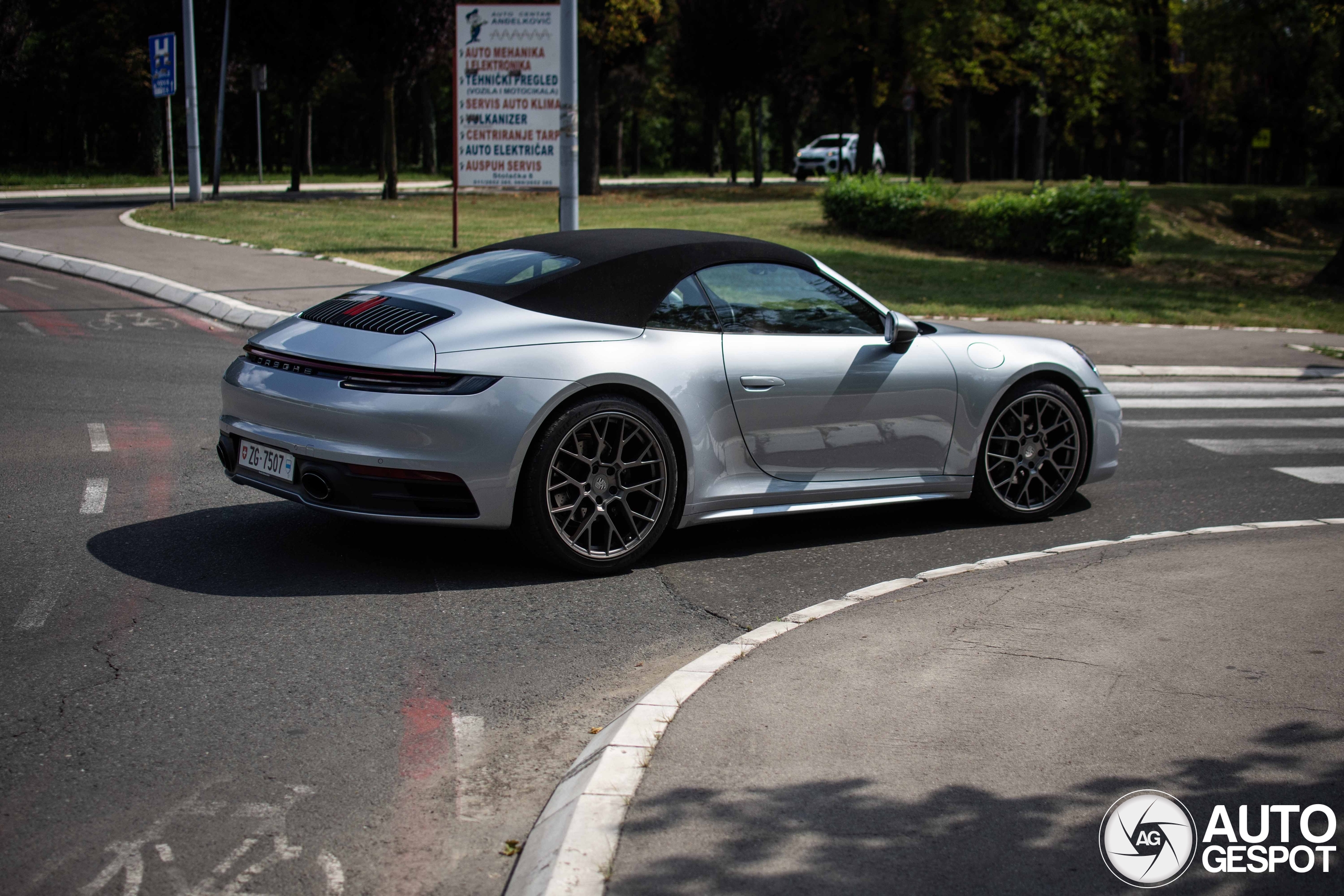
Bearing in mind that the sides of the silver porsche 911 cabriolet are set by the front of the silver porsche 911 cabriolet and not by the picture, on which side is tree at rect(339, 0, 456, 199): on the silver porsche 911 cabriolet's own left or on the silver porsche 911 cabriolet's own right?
on the silver porsche 911 cabriolet's own left

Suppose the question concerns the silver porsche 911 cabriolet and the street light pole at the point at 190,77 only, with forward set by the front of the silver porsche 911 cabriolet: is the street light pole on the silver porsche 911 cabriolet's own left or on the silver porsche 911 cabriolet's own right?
on the silver porsche 911 cabriolet's own left

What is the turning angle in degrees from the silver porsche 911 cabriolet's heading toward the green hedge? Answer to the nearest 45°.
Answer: approximately 45° to its left

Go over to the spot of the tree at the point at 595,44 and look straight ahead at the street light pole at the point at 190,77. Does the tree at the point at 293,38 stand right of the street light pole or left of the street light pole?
right

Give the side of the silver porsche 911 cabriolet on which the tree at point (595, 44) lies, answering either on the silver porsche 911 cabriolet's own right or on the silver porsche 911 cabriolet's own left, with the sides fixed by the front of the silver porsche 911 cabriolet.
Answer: on the silver porsche 911 cabriolet's own left

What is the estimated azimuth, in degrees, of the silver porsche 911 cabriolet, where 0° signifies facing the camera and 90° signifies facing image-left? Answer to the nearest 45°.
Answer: approximately 225°

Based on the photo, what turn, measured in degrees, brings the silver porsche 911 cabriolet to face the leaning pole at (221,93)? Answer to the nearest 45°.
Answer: approximately 45° to its left
